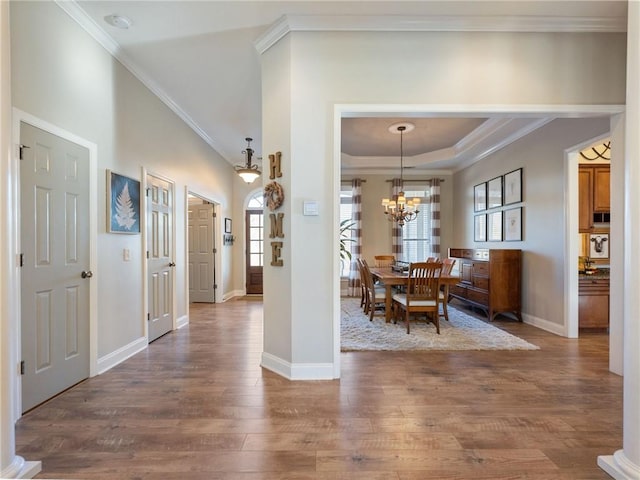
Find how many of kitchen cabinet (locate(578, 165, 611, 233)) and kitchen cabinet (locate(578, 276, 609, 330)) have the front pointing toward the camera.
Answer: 2

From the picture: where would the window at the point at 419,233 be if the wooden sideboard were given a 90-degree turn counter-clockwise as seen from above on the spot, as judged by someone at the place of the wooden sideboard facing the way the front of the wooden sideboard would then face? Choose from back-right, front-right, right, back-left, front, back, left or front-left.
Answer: back

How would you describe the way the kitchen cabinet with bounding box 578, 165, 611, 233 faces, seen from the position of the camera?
facing the viewer

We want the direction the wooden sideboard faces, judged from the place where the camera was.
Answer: facing the viewer and to the left of the viewer

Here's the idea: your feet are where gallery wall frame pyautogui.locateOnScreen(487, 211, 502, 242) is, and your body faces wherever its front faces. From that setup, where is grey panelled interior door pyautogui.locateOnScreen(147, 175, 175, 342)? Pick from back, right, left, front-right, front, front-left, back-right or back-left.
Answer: front

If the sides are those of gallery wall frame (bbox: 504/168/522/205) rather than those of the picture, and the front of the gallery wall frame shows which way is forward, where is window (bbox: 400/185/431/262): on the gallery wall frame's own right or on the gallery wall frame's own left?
on the gallery wall frame's own right

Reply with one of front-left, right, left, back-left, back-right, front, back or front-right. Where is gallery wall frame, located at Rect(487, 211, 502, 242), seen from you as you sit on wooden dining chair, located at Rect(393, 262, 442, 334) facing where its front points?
right

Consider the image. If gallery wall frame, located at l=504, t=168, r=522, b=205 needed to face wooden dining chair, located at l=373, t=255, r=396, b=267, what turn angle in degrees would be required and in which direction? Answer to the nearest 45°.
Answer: approximately 45° to its right

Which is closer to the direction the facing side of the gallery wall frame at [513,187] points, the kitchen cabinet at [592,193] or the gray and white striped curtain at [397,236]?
the gray and white striped curtain

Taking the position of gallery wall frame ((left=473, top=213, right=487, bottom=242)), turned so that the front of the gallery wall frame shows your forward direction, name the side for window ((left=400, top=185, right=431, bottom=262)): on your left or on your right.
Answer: on your right
